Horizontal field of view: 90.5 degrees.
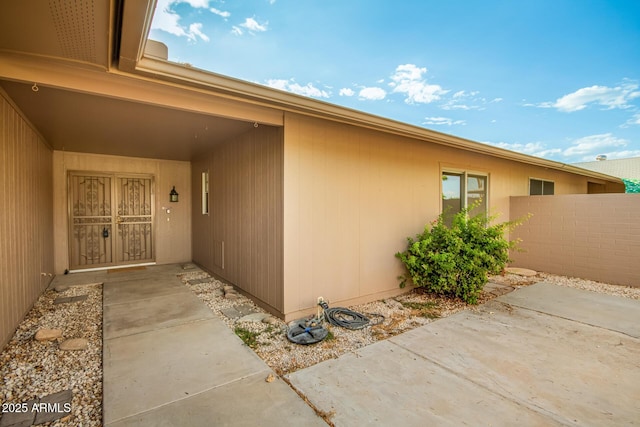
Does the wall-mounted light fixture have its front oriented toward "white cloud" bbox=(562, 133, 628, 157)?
no

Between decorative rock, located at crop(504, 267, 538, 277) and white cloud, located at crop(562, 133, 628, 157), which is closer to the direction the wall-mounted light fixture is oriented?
the decorative rock

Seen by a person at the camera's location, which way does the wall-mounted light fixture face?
facing the viewer

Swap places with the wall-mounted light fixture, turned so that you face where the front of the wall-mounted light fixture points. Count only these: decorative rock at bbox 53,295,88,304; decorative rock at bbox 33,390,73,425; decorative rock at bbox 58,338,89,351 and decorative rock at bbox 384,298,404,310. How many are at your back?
0

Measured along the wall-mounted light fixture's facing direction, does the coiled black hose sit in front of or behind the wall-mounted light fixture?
in front

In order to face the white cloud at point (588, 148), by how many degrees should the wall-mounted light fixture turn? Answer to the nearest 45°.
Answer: approximately 90° to its left

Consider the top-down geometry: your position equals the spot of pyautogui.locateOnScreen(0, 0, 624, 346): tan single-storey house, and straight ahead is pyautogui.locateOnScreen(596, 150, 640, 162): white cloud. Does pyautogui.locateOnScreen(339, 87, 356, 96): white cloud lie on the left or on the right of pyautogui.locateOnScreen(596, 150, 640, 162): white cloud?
left

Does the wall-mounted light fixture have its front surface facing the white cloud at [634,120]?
no

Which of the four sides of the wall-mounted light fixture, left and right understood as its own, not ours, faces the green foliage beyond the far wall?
left

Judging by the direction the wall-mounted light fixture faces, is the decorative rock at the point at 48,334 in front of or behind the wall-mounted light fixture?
in front

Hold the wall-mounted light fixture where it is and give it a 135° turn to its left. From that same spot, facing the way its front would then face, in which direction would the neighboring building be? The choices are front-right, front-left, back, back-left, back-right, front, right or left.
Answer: front-right

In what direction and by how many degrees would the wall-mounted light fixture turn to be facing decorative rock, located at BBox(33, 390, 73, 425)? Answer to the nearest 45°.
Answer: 0° — it already faces it

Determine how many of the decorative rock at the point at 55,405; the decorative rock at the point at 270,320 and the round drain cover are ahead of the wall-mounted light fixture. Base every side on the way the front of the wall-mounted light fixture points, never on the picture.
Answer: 3
